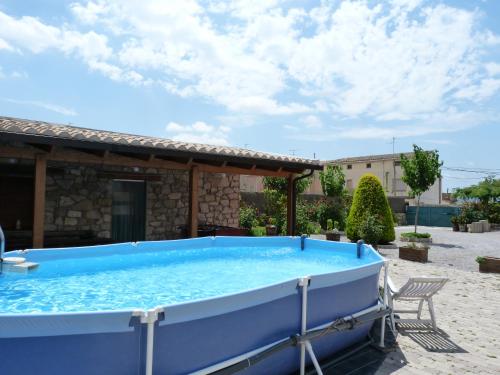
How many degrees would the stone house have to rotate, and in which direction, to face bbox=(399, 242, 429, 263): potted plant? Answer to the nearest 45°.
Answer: approximately 45° to its left

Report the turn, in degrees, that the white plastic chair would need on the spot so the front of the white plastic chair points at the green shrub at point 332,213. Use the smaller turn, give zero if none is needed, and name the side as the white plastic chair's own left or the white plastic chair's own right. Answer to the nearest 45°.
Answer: approximately 45° to the white plastic chair's own right

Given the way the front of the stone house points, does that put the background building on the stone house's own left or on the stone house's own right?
on the stone house's own left

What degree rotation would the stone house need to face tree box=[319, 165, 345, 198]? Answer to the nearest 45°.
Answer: approximately 90° to its left

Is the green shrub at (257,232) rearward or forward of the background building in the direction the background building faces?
forward

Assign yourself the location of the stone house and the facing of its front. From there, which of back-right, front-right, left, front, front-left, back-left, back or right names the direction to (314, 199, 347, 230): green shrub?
left

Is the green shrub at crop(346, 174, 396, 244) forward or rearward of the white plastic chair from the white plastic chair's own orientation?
forward

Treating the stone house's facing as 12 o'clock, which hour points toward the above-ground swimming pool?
The above-ground swimming pool is roughly at 1 o'clock from the stone house.

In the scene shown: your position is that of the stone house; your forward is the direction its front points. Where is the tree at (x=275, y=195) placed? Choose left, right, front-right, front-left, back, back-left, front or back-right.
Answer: left

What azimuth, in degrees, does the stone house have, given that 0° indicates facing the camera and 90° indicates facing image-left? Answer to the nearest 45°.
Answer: approximately 315°

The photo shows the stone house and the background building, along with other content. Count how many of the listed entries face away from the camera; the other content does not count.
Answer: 0

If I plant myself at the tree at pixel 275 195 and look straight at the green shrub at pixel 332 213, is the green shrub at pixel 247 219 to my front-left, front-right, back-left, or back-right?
back-right

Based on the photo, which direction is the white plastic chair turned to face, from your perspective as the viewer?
facing away from the viewer and to the left of the viewer
